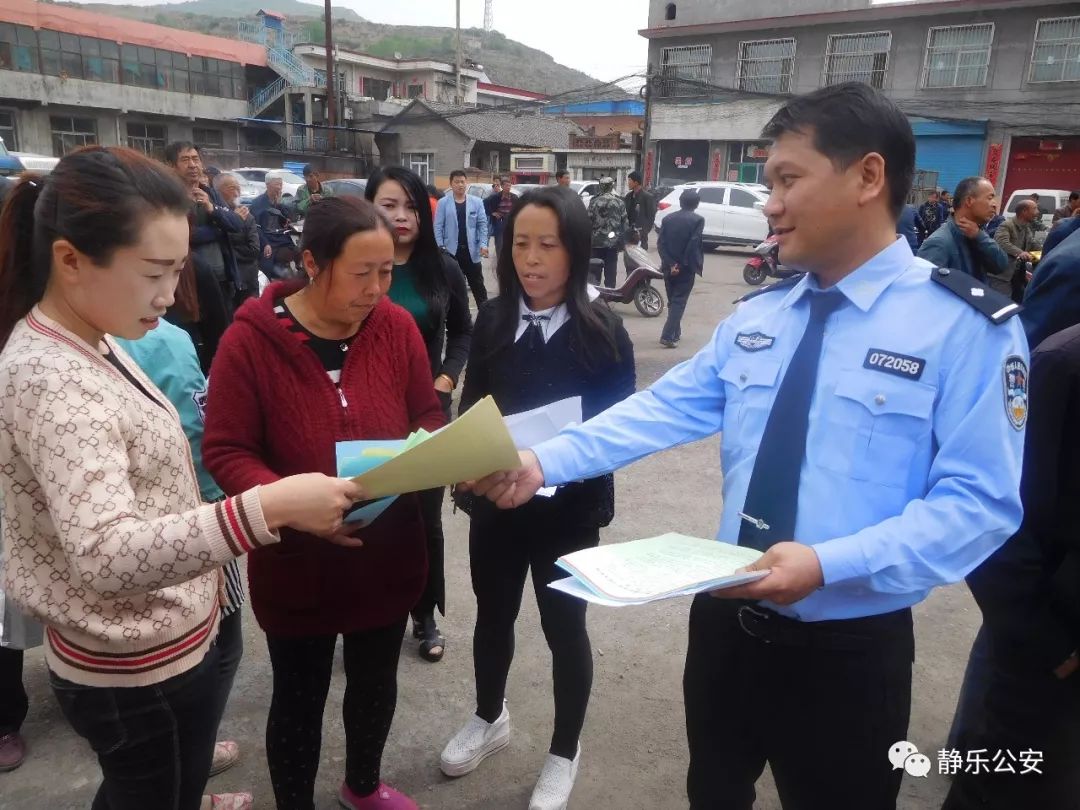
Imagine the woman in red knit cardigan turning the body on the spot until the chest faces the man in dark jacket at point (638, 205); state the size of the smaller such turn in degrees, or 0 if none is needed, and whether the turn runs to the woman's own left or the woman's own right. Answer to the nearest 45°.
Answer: approximately 90° to the woman's own left

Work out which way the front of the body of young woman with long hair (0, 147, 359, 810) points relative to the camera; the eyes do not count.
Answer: to the viewer's right

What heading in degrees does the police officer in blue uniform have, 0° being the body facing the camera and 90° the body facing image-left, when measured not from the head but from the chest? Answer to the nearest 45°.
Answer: approximately 45°

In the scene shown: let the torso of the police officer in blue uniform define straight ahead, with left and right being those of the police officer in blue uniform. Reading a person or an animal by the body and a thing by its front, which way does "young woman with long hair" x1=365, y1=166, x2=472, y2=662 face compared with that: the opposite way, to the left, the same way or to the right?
to the left

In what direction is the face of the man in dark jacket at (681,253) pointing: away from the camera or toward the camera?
away from the camera

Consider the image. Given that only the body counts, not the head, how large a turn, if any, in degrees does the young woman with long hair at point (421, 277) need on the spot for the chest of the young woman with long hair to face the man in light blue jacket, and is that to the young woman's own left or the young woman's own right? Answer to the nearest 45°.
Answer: approximately 180°
